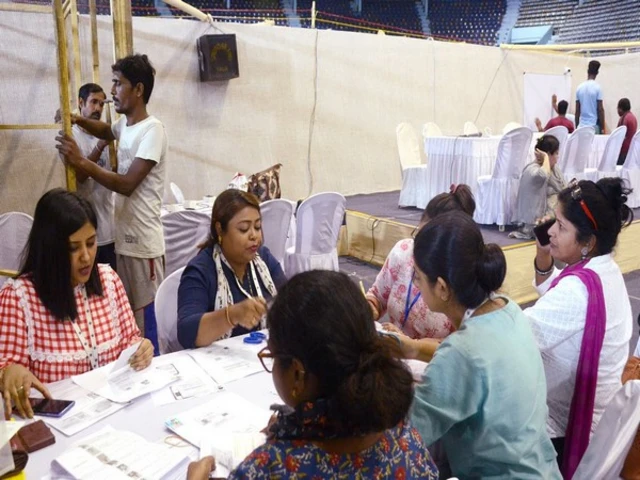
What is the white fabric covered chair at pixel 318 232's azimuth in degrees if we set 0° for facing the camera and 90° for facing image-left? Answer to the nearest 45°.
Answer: approximately 45°

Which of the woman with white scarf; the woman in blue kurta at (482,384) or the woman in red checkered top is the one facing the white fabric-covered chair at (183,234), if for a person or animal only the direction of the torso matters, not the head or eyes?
the woman in blue kurta

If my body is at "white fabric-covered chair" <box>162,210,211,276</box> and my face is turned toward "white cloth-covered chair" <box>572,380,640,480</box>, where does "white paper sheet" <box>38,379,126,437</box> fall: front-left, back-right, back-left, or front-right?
front-right

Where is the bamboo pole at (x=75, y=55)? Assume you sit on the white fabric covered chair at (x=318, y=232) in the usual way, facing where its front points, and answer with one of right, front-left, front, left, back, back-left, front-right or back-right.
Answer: front-right

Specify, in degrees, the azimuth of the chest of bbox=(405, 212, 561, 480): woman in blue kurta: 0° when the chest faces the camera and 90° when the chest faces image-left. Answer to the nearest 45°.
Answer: approximately 135°

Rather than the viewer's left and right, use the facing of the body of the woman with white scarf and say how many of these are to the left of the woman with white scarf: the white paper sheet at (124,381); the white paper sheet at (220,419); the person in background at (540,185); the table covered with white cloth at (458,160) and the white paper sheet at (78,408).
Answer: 2

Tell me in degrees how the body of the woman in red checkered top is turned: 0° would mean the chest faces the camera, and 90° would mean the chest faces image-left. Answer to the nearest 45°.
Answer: approximately 315°

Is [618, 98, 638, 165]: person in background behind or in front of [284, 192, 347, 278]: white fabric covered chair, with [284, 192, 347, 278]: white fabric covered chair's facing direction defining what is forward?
behind

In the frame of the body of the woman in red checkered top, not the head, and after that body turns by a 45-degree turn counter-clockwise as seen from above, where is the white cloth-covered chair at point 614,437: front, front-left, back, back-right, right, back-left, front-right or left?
front-right

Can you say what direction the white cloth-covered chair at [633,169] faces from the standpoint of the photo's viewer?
facing to the left of the viewer

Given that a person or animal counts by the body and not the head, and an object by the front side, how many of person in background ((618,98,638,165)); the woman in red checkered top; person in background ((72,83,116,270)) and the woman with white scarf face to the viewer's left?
1

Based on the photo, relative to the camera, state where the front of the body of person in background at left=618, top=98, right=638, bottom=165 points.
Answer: to the viewer's left
